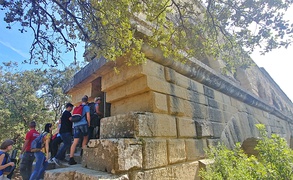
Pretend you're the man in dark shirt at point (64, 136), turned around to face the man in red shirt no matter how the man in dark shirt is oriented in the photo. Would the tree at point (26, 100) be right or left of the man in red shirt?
right

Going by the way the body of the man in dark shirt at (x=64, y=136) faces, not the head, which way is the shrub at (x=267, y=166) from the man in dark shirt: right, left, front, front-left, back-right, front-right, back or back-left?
front-right

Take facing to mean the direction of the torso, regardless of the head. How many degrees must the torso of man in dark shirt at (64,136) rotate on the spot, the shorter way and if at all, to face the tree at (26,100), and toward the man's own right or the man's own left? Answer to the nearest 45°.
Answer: approximately 90° to the man's own left

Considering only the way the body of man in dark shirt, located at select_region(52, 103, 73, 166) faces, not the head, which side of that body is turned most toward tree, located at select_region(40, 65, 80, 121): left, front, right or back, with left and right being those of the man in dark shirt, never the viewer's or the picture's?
left

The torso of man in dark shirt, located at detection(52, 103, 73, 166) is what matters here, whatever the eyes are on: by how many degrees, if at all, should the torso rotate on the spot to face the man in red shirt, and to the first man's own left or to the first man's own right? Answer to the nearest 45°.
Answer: approximately 135° to the first man's own left
